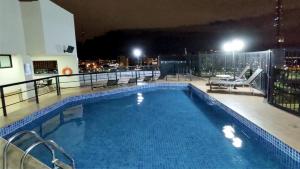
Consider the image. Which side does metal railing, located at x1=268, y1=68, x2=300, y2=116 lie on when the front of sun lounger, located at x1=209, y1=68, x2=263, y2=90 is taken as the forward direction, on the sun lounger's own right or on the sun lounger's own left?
on the sun lounger's own left

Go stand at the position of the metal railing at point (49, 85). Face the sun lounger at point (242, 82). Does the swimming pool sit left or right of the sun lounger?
right

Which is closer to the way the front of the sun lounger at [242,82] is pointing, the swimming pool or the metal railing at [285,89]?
the swimming pool

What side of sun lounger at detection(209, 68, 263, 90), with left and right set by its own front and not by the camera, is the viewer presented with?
left

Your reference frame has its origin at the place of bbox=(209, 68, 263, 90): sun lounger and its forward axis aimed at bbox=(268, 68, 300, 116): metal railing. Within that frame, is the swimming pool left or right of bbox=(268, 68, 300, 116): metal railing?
right

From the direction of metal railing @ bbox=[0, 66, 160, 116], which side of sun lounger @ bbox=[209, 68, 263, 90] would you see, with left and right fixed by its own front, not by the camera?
front

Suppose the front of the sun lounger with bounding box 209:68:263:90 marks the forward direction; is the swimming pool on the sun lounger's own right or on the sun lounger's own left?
on the sun lounger's own left
